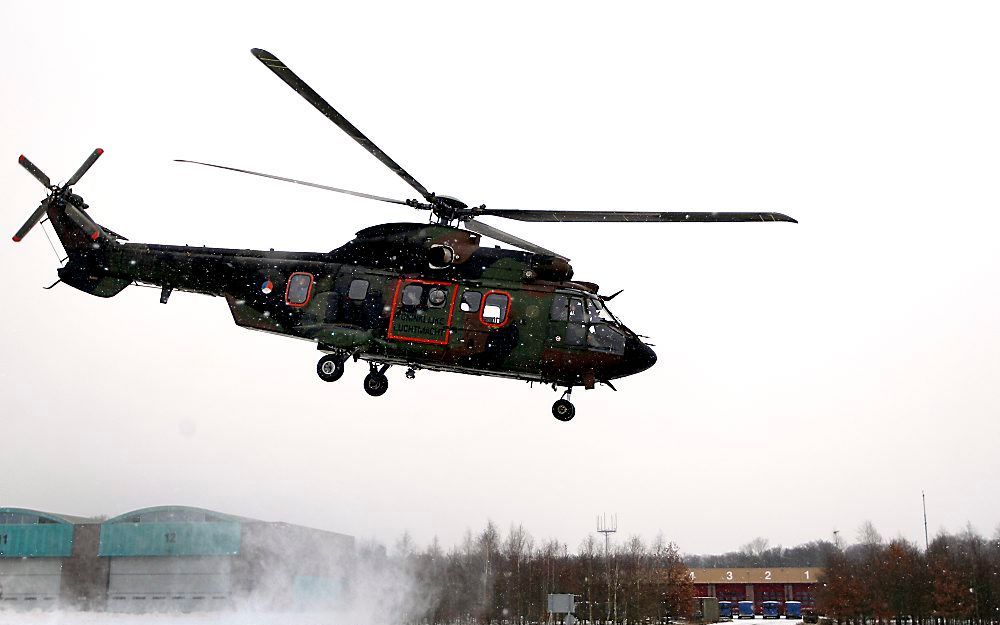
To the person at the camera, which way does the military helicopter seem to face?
facing to the right of the viewer
